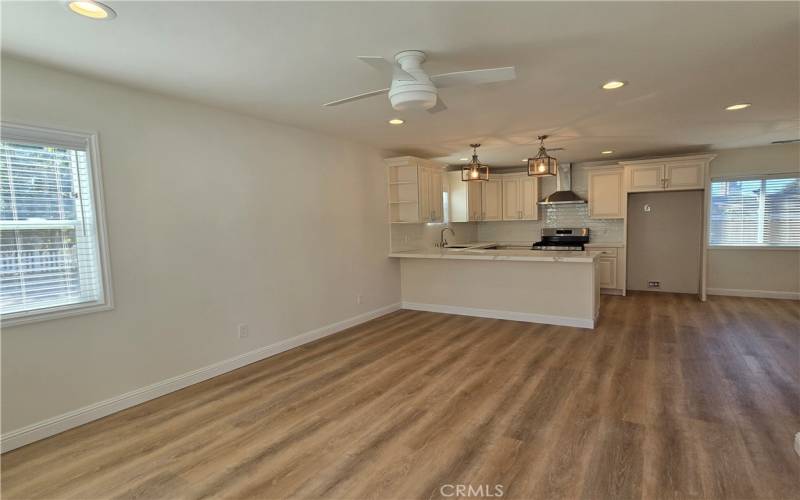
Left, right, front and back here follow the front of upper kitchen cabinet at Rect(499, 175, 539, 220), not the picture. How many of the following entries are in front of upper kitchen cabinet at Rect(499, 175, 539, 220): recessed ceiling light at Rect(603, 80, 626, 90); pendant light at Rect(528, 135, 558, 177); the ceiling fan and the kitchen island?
4

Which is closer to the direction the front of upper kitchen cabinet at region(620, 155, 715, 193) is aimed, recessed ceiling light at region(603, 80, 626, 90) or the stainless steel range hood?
the recessed ceiling light

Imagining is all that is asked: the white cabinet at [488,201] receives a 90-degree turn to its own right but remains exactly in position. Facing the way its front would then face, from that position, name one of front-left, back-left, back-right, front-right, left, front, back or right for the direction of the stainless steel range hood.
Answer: back

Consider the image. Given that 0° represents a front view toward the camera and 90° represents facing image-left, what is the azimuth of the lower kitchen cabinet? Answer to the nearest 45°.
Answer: approximately 0°

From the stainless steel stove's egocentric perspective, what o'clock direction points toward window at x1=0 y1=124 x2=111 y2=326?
The window is roughly at 1 o'clock from the stainless steel stove.

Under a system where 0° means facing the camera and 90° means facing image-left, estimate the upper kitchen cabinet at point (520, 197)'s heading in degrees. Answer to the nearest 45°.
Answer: approximately 0°

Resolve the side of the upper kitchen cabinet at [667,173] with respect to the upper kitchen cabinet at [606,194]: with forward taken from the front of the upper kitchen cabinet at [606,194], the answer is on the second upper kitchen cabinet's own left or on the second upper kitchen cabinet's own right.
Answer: on the second upper kitchen cabinet's own left
